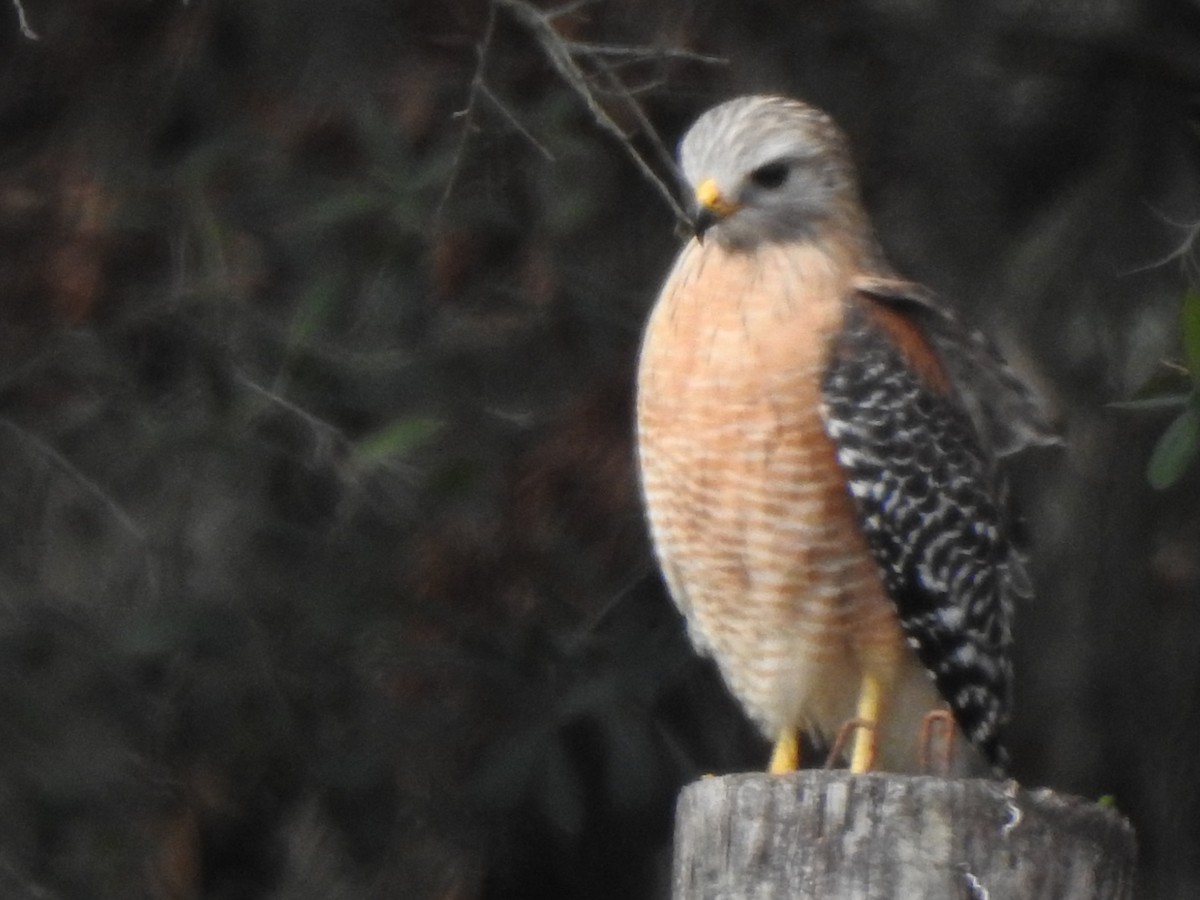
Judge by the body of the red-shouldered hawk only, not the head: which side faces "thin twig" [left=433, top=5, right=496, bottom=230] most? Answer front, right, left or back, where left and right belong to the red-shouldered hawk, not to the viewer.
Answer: right

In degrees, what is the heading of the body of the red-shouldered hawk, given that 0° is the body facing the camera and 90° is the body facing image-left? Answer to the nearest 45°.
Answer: approximately 45°

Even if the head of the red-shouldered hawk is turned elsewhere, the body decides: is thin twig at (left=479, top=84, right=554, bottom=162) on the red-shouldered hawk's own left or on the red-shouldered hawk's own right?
on the red-shouldered hawk's own right

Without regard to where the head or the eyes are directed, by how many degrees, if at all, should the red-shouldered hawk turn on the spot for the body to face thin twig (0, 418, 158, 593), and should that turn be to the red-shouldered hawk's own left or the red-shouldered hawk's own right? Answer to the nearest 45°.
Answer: approximately 90° to the red-shouldered hawk's own right
